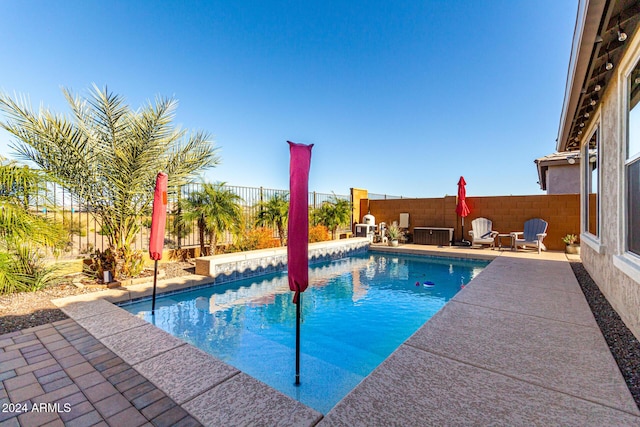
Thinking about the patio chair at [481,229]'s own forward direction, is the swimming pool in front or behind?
in front

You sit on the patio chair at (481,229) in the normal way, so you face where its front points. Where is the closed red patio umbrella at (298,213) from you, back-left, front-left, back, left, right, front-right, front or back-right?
front

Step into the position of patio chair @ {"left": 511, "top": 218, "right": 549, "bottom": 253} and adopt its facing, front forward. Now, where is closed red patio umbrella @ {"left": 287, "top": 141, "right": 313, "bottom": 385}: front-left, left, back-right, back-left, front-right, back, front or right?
front-left

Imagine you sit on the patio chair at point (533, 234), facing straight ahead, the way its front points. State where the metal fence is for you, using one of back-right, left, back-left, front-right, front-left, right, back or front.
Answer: front

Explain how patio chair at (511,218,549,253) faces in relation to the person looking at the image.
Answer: facing the viewer and to the left of the viewer

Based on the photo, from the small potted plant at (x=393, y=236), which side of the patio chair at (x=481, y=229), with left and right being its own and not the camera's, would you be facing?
right

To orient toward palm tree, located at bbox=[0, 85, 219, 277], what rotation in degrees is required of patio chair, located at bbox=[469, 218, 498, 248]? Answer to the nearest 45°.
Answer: approximately 45° to its right

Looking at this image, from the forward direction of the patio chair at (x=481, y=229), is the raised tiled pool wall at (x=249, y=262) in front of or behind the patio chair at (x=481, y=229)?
in front

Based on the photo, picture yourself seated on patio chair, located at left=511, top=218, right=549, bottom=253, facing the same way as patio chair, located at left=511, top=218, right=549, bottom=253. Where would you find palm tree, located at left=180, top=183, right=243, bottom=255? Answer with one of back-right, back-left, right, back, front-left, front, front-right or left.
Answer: front

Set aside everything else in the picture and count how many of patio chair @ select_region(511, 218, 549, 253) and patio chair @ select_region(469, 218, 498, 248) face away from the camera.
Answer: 0

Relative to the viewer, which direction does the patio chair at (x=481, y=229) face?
toward the camera
